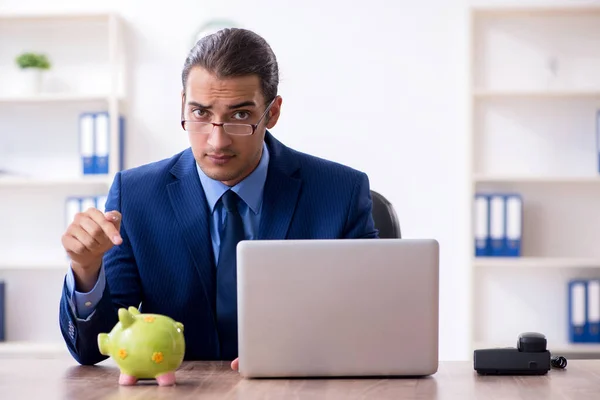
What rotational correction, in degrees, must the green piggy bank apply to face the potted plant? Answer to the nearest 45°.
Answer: approximately 90° to its right

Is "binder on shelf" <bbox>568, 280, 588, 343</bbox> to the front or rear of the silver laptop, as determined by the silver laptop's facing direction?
to the front

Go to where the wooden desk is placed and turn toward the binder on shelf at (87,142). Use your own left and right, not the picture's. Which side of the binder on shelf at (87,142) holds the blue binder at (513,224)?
right

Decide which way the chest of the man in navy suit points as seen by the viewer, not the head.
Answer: toward the camera

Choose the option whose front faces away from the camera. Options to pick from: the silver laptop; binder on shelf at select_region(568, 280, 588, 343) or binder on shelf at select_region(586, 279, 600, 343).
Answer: the silver laptop

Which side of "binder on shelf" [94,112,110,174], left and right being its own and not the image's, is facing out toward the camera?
front

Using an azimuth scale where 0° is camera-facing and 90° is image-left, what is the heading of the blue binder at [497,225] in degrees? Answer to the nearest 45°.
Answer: approximately 0°

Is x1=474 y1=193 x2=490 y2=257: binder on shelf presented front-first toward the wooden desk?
yes

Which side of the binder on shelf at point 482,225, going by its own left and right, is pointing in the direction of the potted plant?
right

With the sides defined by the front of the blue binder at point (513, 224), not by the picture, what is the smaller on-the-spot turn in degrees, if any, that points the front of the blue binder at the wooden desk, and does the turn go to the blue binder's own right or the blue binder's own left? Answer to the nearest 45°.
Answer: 0° — it already faces it

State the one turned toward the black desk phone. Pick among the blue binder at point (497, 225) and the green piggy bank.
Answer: the blue binder

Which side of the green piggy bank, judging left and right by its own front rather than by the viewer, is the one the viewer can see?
left

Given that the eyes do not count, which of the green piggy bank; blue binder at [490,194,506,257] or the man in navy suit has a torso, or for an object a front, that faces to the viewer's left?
the green piggy bank

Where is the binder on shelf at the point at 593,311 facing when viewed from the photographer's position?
facing the viewer
